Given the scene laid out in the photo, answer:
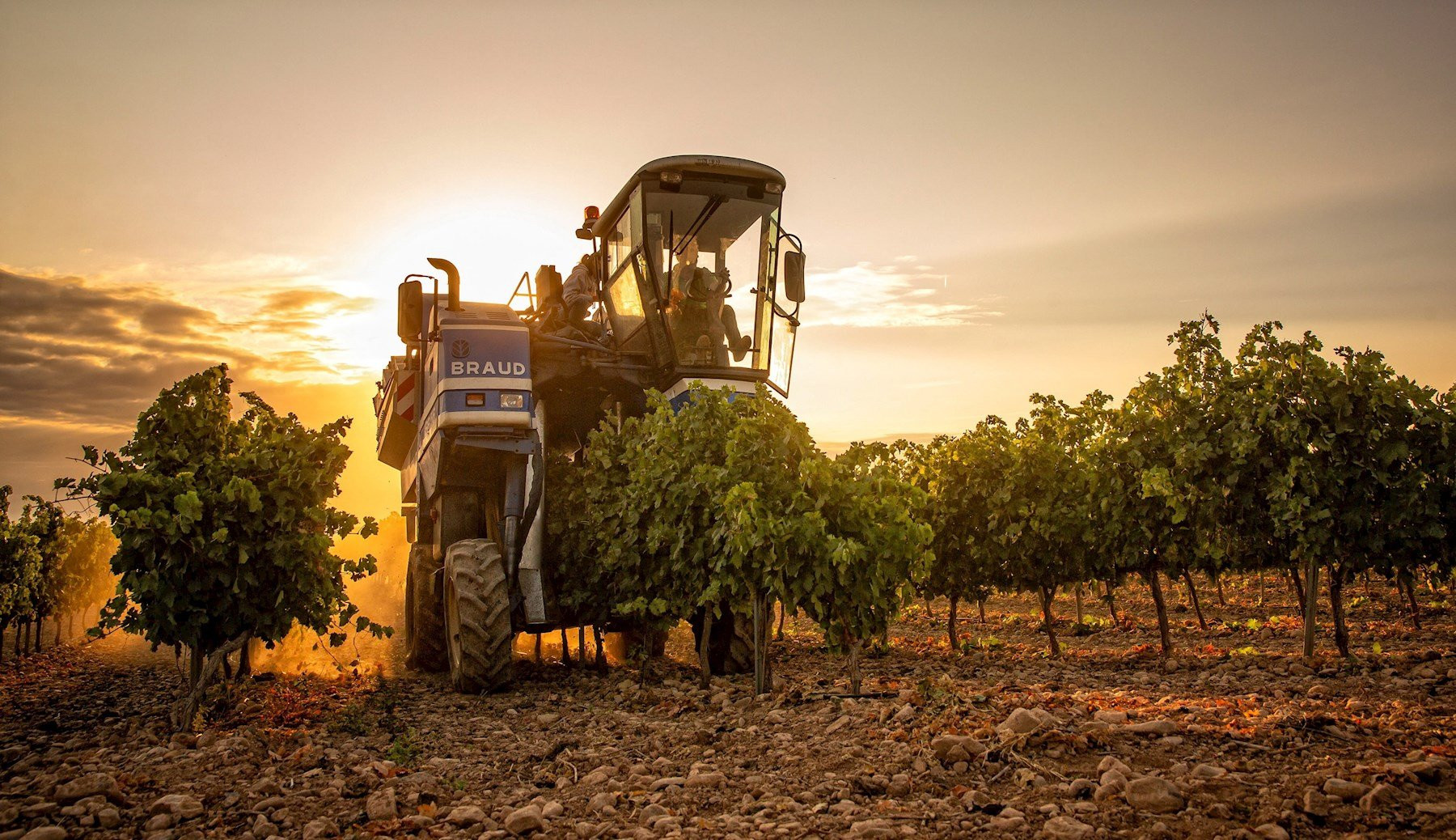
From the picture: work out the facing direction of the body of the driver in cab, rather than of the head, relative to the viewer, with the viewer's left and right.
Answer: facing the viewer
